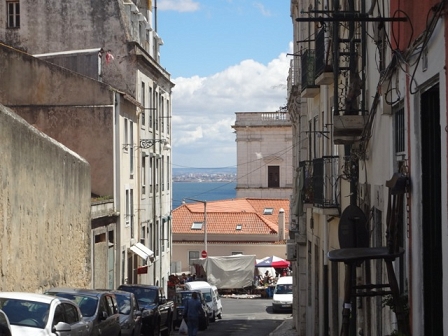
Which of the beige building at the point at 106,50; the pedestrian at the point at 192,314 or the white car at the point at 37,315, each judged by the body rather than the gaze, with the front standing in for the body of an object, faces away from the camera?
the pedestrian

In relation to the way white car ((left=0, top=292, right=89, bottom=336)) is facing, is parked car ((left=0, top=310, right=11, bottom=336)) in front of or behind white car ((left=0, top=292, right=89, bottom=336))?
in front

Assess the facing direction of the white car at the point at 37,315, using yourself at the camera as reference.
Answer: facing the viewer and to the left of the viewer

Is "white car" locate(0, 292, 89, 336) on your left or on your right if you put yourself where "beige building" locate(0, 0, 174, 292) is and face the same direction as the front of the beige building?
on your right

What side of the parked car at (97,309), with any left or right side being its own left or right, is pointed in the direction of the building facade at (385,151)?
left

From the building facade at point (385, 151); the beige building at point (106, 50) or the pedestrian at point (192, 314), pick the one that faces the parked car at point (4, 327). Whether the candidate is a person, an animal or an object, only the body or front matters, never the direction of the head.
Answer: the building facade

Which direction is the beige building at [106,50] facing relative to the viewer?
to the viewer's right

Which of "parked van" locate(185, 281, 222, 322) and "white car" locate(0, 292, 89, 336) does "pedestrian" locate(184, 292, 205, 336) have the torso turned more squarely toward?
the parked van

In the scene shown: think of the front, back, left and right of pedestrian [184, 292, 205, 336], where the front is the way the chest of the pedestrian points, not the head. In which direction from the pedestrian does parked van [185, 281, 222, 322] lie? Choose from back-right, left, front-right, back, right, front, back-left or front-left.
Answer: front

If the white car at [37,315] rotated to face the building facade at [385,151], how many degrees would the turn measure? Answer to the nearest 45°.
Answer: approximately 90° to its left

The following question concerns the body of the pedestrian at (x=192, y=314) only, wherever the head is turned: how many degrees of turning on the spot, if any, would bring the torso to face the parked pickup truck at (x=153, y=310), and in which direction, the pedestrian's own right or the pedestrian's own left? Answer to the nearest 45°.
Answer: approximately 45° to the pedestrian's own left

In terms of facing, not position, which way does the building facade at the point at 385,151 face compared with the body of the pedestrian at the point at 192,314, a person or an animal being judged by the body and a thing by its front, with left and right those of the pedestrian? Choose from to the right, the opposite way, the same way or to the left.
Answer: to the left

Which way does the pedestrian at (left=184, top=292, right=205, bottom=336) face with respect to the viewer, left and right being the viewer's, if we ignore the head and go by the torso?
facing away from the viewer

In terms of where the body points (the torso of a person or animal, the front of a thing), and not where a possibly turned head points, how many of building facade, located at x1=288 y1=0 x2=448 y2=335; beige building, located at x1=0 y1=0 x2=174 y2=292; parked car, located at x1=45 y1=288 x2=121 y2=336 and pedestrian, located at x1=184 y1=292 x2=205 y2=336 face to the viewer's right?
1

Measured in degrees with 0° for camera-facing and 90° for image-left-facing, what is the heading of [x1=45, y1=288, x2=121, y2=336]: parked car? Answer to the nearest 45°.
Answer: approximately 45°
